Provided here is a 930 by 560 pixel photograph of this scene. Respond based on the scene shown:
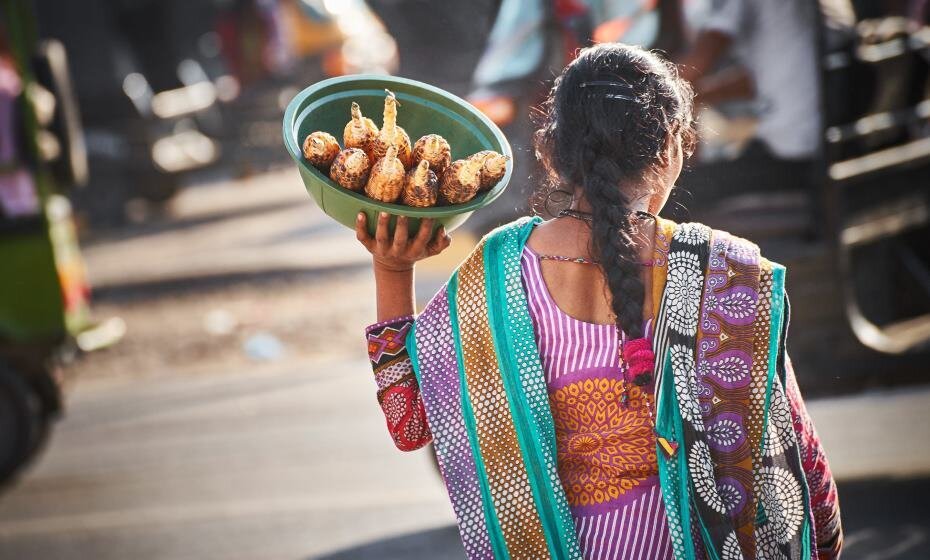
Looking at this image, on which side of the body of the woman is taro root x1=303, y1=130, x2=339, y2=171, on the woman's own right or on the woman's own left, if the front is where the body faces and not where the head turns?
on the woman's own left

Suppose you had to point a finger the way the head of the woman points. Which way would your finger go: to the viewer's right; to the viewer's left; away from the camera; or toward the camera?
away from the camera

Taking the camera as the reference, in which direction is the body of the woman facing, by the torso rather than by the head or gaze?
away from the camera

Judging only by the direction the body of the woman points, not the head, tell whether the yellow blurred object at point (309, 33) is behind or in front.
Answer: in front

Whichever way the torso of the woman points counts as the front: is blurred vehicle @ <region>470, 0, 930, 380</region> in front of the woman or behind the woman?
in front

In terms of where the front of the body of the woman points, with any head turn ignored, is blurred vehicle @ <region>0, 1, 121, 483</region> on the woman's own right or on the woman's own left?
on the woman's own left

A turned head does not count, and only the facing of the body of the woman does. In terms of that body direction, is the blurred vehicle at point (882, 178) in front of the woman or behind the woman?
in front
